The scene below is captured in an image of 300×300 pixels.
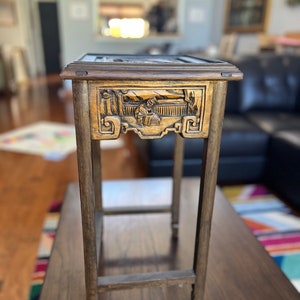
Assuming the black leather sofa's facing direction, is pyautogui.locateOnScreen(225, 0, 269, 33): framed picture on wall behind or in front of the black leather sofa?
behind

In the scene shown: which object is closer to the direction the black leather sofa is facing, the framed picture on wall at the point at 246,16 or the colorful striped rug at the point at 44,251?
the colorful striped rug

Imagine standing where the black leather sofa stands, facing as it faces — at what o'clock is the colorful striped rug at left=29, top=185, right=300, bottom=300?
The colorful striped rug is roughly at 12 o'clock from the black leather sofa.

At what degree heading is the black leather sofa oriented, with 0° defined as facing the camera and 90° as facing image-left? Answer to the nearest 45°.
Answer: approximately 0°

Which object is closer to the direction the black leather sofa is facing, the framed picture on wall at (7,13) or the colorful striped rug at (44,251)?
the colorful striped rug

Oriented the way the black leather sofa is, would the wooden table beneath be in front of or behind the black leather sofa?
in front

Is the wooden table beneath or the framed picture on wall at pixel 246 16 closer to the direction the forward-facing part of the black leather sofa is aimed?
the wooden table beneath

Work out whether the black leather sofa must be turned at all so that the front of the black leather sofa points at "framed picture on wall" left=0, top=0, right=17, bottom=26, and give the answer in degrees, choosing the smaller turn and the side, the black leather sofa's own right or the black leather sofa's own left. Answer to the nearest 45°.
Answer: approximately 135° to the black leather sofa's own right

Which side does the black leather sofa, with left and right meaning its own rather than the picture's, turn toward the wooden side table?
front
